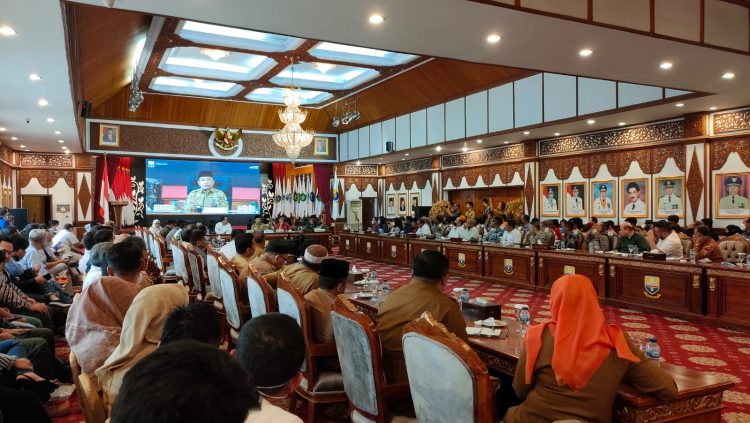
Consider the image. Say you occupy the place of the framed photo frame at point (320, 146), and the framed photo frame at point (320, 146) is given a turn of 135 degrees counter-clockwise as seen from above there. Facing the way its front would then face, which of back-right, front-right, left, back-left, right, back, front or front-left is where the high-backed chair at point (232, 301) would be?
back-right

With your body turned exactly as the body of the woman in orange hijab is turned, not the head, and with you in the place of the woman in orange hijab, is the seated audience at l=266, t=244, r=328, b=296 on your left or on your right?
on your left

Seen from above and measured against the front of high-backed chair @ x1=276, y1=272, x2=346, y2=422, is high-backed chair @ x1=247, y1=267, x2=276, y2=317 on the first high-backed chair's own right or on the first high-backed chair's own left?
on the first high-backed chair's own left

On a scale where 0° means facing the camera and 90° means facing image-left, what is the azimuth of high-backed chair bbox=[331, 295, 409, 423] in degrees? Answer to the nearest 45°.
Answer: approximately 225°

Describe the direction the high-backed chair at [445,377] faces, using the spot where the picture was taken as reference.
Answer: facing away from the viewer and to the right of the viewer

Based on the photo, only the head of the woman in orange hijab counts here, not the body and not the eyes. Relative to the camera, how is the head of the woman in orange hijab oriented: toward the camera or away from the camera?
away from the camera

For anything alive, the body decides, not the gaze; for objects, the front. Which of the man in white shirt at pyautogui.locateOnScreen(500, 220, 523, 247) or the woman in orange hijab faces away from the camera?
the woman in orange hijab

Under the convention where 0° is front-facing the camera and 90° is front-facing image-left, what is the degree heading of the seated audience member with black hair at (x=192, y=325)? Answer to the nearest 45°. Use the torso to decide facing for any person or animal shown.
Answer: approximately 180°

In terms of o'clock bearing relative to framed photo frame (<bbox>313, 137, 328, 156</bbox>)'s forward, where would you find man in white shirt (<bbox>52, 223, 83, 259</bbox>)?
The man in white shirt is roughly at 1 o'clock from the framed photo frame.

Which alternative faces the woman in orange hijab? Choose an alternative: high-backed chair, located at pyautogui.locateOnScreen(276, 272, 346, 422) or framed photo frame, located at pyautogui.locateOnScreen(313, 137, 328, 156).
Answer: the framed photo frame

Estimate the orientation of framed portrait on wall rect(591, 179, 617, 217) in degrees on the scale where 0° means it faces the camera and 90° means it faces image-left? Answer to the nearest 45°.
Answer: approximately 45°

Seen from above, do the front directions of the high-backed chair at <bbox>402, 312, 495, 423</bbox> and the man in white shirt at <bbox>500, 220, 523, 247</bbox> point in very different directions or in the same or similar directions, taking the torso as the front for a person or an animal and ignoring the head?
very different directions

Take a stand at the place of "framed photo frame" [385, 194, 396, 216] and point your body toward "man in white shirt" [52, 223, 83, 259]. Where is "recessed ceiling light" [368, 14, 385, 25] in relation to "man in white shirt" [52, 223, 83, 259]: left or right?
left

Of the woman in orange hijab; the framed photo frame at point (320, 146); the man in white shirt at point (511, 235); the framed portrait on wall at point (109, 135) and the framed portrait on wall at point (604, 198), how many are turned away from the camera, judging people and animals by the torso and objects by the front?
1

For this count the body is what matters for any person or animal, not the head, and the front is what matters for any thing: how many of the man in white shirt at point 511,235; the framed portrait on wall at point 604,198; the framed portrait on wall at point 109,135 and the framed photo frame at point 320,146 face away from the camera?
0

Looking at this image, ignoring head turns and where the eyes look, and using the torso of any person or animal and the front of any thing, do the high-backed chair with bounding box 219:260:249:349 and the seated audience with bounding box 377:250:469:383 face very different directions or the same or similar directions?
same or similar directions
